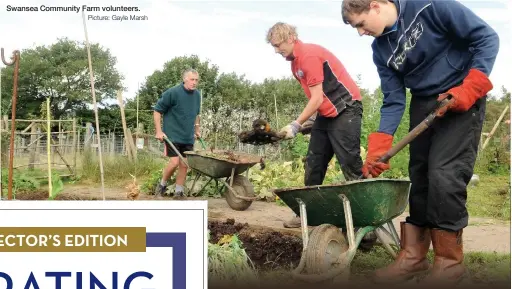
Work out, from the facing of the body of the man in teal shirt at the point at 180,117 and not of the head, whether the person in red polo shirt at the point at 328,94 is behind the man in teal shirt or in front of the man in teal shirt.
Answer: in front

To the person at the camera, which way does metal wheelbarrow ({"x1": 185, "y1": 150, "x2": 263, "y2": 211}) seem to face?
facing the viewer and to the right of the viewer

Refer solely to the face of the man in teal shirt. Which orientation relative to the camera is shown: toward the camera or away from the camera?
toward the camera

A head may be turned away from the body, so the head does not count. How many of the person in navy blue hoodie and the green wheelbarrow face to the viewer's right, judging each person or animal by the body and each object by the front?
0

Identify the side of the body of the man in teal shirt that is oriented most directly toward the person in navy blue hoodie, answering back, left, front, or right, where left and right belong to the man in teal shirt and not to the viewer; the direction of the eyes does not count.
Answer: front

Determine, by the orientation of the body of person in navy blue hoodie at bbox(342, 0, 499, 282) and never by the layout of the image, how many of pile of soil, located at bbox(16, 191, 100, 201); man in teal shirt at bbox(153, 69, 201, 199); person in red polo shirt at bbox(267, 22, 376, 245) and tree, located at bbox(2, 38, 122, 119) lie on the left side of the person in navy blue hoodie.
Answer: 0

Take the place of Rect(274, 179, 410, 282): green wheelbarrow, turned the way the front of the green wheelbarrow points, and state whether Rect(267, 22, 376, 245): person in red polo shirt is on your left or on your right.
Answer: on your right

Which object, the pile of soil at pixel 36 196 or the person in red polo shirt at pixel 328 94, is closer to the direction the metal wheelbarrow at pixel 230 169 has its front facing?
the person in red polo shirt

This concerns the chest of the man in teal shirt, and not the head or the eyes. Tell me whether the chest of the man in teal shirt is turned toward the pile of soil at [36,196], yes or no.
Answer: no

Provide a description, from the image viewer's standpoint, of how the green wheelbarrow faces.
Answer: facing the viewer and to the left of the viewer

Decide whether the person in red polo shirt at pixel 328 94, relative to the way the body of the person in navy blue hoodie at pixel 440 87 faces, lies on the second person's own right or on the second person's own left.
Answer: on the second person's own right

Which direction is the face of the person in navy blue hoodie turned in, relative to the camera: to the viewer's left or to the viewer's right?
to the viewer's left
